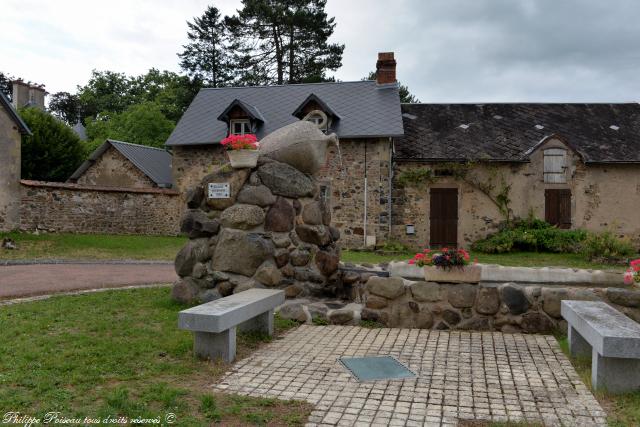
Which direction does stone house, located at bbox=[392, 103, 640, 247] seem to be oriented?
toward the camera

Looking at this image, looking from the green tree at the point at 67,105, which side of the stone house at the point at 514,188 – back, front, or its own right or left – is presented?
right

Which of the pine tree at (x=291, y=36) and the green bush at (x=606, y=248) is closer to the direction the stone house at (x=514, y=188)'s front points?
the green bush

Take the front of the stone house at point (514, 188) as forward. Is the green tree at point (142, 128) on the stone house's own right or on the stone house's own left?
on the stone house's own right

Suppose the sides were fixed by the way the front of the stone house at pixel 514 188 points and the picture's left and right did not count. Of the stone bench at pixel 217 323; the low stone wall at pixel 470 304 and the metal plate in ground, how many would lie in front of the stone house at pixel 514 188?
3

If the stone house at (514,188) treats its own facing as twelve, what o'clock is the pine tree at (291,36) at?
The pine tree is roughly at 4 o'clock from the stone house.

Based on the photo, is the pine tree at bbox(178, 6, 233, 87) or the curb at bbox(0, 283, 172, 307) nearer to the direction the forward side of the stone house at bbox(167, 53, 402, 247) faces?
the curb

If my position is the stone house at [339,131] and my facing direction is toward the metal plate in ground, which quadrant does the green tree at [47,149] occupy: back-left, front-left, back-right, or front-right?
back-right

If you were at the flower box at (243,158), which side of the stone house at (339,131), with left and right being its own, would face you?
front

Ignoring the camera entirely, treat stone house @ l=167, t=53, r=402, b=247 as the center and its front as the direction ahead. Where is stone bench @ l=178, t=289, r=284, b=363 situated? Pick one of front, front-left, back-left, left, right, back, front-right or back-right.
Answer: front

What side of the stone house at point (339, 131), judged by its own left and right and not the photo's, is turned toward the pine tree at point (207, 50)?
back

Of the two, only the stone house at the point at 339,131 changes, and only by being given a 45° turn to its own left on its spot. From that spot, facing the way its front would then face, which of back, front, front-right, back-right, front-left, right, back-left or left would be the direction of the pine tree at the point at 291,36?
back-left

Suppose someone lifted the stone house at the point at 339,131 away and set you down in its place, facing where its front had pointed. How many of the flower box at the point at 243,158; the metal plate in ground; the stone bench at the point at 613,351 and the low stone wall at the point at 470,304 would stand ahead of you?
4

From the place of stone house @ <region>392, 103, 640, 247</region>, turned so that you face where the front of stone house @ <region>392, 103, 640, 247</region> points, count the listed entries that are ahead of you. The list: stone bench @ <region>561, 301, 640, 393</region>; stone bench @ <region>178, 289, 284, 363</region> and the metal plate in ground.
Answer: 3

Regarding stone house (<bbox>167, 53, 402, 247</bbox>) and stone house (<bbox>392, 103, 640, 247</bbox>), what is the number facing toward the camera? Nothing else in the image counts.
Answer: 2

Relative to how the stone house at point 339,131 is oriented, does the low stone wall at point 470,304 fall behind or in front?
in front

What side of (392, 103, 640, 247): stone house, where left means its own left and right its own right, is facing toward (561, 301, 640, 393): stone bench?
front
